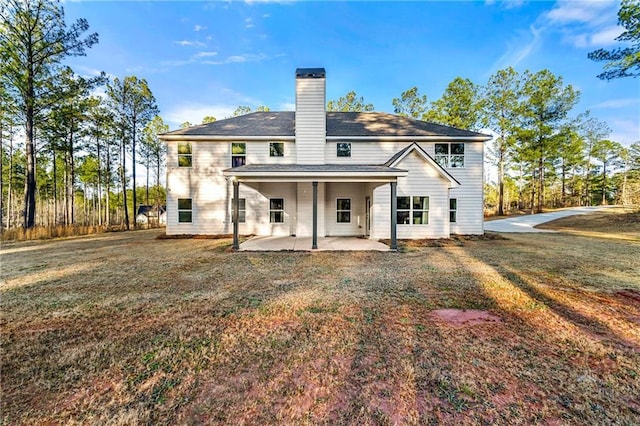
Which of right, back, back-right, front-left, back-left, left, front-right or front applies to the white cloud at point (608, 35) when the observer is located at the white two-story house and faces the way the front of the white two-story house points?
right

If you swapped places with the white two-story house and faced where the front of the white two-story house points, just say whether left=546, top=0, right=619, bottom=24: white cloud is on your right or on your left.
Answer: on your right

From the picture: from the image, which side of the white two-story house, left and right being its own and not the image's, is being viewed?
back

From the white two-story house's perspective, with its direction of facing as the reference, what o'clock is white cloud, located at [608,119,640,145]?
The white cloud is roughly at 2 o'clock from the white two-story house.

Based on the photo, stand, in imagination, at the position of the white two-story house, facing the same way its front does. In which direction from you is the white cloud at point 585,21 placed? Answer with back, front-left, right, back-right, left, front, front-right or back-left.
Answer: right
